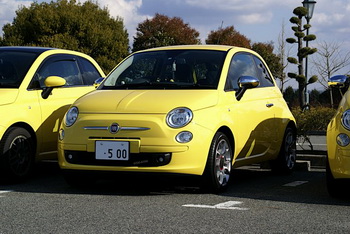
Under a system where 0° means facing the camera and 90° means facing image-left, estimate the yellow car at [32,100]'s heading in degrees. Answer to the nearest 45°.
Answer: approximately 45°

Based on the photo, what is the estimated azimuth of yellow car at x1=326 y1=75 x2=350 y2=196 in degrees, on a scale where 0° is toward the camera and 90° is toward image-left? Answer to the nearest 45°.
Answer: approximately 0°

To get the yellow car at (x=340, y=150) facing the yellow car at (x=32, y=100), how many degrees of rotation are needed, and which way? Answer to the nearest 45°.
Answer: approximately 90° to its right

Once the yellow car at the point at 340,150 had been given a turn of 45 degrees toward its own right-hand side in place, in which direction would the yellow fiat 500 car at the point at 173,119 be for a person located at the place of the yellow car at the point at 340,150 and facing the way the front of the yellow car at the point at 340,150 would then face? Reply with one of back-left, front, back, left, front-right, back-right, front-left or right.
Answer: front-right

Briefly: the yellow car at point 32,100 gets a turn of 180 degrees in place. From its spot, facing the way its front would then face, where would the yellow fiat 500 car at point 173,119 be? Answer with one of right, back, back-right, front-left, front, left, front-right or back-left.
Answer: right

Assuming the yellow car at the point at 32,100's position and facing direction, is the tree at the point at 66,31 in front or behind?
behind

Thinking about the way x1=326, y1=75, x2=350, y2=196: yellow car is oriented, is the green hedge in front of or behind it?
behind

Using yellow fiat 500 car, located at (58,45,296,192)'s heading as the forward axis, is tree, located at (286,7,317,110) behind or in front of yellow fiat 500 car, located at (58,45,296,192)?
behind
